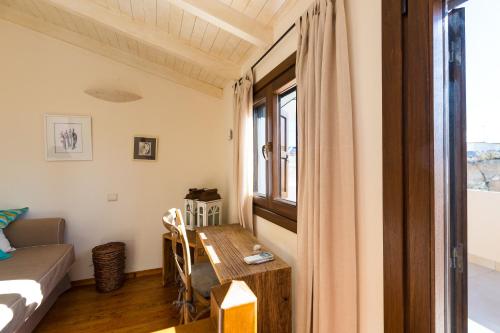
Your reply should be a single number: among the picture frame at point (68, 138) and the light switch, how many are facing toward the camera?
2

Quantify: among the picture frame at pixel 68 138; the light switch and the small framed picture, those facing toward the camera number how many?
3

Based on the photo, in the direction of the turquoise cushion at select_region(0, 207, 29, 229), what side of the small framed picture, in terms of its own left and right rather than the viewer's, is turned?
right

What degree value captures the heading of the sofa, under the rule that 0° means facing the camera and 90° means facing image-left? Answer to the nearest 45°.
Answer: approximately 315°

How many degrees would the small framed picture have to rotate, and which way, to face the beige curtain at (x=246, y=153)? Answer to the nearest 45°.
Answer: approximately 45° to its left

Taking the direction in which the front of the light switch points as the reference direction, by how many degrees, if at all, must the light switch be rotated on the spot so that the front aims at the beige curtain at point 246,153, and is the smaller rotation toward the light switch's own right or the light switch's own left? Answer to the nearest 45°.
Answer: approximately 45° to the light switch's own left

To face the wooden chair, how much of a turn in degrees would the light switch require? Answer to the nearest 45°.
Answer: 0° — it already faces it

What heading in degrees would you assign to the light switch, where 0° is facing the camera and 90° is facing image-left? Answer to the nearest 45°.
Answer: approximately 0°

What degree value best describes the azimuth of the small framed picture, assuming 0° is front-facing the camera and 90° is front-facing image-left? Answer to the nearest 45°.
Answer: approximately 0°

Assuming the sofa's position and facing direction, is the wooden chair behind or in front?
in front
